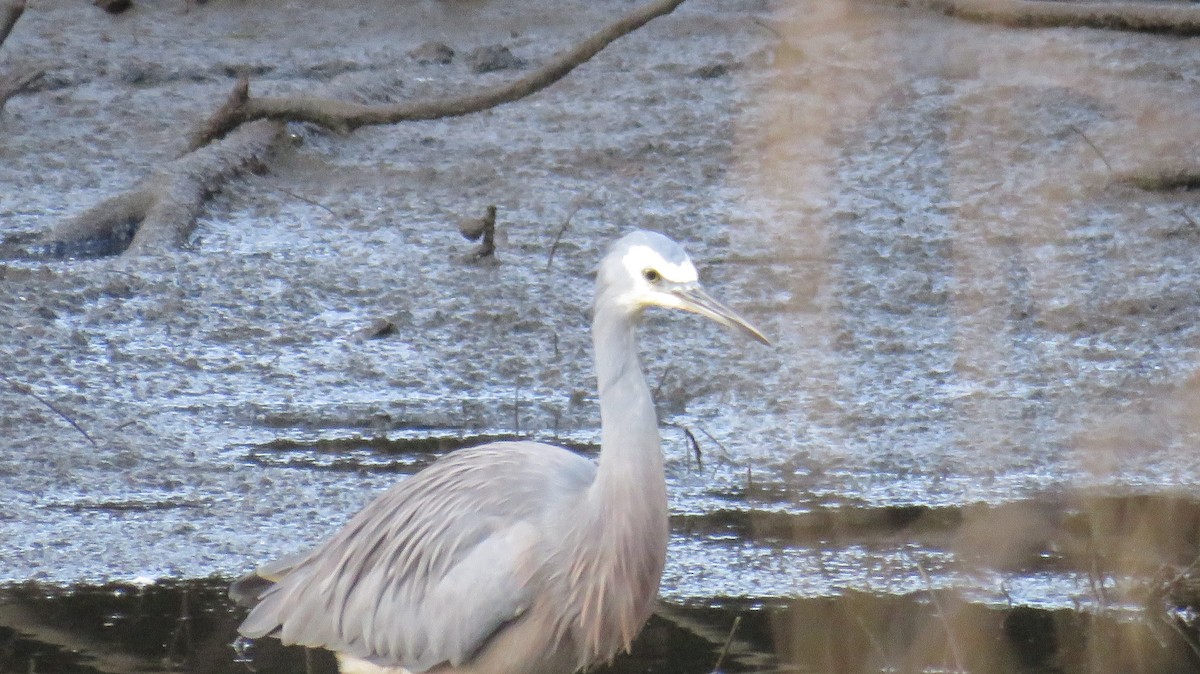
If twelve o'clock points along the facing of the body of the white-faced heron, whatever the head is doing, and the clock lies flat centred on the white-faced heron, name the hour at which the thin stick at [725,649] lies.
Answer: The thin stick is roughly at 12 o'clock from the white-faced heron.

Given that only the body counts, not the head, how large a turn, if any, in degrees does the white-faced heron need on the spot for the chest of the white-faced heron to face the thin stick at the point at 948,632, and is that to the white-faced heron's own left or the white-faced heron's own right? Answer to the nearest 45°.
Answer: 0° — it already faces it

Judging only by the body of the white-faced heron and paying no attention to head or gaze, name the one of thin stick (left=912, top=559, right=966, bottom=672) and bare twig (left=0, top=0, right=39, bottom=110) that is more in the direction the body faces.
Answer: the thin stick

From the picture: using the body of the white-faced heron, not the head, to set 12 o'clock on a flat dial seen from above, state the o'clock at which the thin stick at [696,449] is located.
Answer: The thin stick is roughly at 10 o'clock from the white-faced heron.

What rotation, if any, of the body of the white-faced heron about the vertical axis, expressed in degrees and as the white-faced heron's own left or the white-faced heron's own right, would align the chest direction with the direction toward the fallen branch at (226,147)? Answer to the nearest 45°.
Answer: approximately 90° to the white-faced heron's own left

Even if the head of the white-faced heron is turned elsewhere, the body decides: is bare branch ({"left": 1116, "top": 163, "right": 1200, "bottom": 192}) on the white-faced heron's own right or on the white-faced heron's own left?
on the white-faced heron's own left

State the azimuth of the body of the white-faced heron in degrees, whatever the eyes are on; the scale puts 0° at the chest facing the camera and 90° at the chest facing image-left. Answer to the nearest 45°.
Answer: approximately 270°

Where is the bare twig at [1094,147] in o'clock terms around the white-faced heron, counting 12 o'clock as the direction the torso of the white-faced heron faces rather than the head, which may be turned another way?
The bare twig is roughly at 10 o'clock from the white-faced heron.

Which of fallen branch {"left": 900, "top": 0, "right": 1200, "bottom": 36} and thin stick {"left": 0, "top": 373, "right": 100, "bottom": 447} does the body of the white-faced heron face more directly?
the fallen branch

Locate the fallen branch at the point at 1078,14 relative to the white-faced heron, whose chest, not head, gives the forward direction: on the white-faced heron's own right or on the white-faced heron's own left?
on the white-faced heron's own left

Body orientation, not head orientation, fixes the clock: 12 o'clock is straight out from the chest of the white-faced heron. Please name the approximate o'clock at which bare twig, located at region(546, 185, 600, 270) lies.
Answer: The bare twig is roughly at 9 o'clock from the white-faced heron.

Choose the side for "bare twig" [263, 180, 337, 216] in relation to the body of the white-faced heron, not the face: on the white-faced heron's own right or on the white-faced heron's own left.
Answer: on the white-faced heron's own left
